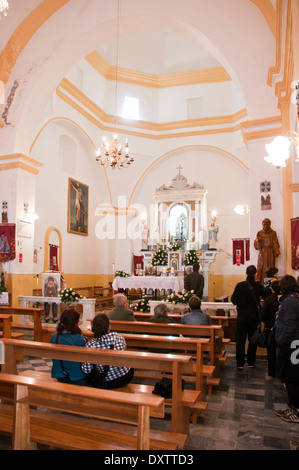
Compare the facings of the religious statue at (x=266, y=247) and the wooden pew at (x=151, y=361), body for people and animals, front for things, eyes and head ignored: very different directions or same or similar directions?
very different directions

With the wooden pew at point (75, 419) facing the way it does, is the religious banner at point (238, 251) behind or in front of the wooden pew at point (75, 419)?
in front

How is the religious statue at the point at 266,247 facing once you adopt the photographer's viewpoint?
facing the viewer

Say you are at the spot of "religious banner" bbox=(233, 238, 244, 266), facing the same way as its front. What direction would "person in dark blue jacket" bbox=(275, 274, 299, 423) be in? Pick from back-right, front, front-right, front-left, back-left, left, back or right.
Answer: front

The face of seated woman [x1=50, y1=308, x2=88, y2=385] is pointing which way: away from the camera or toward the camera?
away from the camera

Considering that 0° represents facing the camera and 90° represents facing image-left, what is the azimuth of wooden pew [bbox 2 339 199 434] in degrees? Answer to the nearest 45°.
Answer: approximately 225°

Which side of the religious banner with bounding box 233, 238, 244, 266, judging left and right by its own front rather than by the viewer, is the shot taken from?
front

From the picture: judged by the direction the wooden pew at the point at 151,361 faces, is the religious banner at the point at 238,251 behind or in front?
in front

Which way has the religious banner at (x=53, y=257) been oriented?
toward the camera

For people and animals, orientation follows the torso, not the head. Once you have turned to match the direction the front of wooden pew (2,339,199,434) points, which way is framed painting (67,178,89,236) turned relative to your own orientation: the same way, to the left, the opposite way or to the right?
to the right

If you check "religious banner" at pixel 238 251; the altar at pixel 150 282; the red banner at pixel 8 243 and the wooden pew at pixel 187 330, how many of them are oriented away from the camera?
1

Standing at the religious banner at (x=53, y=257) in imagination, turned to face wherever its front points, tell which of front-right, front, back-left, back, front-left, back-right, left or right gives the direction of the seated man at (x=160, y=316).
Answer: front

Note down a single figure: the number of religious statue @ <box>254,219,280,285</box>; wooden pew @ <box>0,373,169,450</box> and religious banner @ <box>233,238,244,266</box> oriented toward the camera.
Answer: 2

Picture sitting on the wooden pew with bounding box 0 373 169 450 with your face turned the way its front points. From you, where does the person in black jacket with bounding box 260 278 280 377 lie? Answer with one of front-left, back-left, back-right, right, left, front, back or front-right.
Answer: front

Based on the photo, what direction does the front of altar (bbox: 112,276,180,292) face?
toward the camera

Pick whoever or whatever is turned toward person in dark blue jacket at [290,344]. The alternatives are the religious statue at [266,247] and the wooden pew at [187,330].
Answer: the religious statue

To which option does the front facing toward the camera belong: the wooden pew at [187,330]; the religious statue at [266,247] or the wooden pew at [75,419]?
the religious statue

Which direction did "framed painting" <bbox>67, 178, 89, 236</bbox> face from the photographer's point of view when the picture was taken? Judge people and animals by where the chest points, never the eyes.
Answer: facing the viewer and to the right of the viewer
